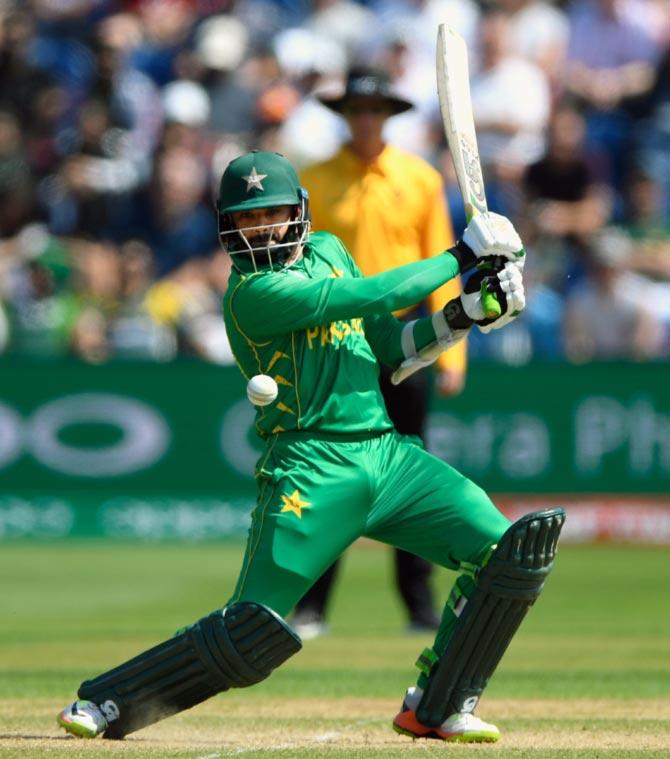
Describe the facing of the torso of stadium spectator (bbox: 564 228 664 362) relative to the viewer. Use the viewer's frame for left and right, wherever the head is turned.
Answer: facing the viewer

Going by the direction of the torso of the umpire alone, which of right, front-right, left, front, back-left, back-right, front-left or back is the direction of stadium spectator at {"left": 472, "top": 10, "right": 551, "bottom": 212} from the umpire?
back

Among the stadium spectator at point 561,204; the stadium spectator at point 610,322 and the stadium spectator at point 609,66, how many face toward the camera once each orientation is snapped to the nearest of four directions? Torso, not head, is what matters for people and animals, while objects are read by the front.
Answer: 3

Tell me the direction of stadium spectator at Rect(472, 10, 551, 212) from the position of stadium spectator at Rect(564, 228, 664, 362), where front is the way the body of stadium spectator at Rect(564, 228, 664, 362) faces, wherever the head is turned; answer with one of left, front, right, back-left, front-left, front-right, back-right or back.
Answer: back-right

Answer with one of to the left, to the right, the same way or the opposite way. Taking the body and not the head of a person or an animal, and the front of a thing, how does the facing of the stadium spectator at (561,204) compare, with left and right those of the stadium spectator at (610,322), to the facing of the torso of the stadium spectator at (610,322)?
the same way

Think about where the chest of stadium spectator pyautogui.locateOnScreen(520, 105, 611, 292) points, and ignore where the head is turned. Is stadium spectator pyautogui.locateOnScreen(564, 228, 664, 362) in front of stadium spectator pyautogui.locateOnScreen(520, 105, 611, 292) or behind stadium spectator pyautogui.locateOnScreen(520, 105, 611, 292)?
in front

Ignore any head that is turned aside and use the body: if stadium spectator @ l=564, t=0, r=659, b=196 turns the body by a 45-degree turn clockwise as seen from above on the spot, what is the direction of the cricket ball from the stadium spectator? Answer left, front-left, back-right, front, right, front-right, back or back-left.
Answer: front-left

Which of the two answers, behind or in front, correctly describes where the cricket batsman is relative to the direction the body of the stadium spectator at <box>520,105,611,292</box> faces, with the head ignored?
in front

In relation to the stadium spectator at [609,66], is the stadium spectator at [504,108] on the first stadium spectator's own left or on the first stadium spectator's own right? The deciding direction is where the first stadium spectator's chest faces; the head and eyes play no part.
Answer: on the first stadium spectator's own right

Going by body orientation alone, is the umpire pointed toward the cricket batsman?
yes

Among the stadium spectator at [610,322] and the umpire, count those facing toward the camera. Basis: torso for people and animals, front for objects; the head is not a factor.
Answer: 2

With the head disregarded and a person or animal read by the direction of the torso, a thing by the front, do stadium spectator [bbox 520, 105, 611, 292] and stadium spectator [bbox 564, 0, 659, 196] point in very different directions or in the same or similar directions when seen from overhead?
same or similar directions

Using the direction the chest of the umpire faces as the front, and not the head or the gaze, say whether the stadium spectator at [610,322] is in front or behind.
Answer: behind

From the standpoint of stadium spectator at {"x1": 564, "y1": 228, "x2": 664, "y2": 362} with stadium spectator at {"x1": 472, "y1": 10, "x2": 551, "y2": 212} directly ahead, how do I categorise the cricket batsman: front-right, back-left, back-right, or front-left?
back-left

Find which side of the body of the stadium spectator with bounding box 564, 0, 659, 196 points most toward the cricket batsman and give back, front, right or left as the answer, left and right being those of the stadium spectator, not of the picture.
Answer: front

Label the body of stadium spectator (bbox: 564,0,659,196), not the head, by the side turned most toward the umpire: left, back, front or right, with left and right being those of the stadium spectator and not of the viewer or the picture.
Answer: front

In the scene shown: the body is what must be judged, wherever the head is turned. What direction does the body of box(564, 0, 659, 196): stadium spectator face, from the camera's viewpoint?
toward the camera
